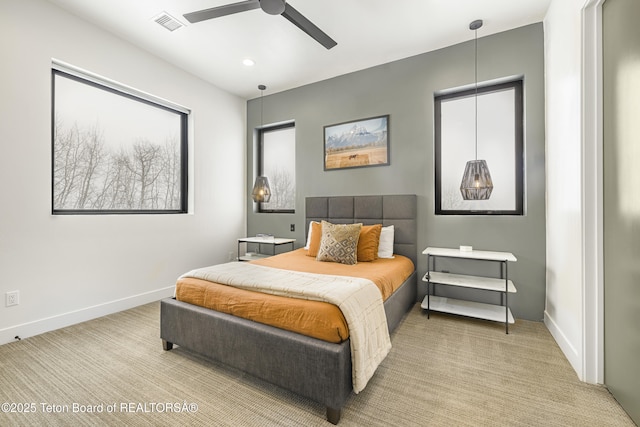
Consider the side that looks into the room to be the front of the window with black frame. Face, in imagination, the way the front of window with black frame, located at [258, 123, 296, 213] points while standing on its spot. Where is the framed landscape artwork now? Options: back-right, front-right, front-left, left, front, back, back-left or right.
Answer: left

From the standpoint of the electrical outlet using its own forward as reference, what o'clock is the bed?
The bed is roughly at 11 o'clock from the electrical outlet.

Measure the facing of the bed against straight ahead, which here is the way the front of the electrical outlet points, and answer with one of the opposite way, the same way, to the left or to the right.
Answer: to the right

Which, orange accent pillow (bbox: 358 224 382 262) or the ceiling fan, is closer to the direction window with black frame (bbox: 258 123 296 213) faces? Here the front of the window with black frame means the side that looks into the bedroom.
the ceiling fan

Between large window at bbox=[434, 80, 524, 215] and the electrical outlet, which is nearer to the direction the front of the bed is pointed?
the electrical outlet

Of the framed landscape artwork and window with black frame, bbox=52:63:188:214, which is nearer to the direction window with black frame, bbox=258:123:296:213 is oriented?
the window with black frame

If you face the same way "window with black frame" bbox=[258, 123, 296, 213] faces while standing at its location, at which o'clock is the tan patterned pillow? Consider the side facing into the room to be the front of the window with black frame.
The tan patterned pillow is roughly at 10 o'clock from the window with black frame.

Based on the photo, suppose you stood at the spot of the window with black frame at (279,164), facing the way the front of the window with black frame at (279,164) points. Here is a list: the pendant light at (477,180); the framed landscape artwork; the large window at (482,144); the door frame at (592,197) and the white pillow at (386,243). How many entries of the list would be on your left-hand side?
5

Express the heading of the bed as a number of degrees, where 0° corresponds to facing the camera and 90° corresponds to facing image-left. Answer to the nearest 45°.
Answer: approximately 45°

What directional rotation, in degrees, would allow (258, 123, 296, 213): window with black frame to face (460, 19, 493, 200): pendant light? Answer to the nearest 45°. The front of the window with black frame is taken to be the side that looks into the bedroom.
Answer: approximately 90° to its left
